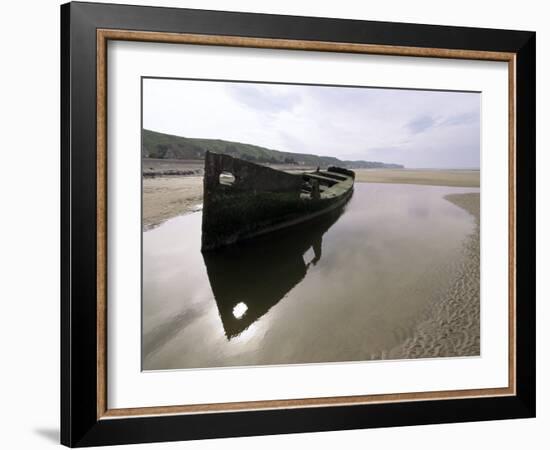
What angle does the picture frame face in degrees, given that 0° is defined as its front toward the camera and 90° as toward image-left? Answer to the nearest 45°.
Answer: approximately 315°
